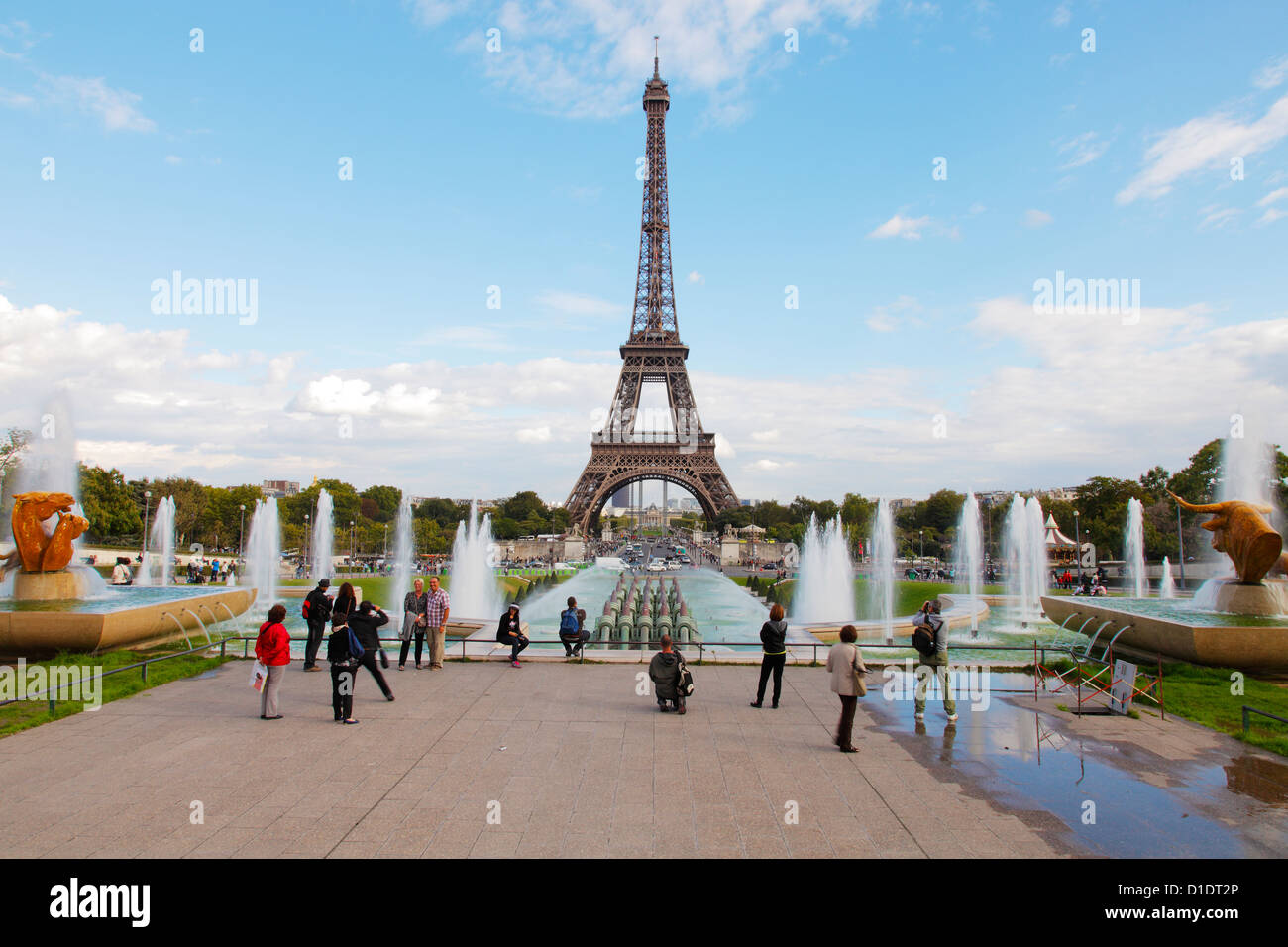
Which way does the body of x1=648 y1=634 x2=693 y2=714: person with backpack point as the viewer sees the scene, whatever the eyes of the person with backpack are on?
away from the camera

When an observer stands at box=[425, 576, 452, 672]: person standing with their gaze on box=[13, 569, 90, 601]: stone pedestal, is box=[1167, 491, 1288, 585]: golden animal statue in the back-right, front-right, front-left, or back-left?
back-right

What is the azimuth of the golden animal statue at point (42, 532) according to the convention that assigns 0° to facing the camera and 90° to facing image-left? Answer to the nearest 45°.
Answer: approximately 270°

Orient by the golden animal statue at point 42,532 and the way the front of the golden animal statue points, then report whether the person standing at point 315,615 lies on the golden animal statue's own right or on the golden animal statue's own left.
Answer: on the golden animal statue's own right

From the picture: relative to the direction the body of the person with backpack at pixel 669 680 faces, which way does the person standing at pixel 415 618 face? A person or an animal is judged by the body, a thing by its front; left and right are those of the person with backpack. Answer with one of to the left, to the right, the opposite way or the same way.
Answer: the opposite way

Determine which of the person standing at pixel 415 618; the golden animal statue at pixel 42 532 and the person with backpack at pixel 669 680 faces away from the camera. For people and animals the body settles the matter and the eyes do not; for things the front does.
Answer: the person with backpack

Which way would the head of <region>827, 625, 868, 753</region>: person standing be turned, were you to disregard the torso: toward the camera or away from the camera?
away from the camera

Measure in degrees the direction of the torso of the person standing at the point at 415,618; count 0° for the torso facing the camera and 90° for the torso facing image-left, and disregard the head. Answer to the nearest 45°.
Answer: approximately 0°
